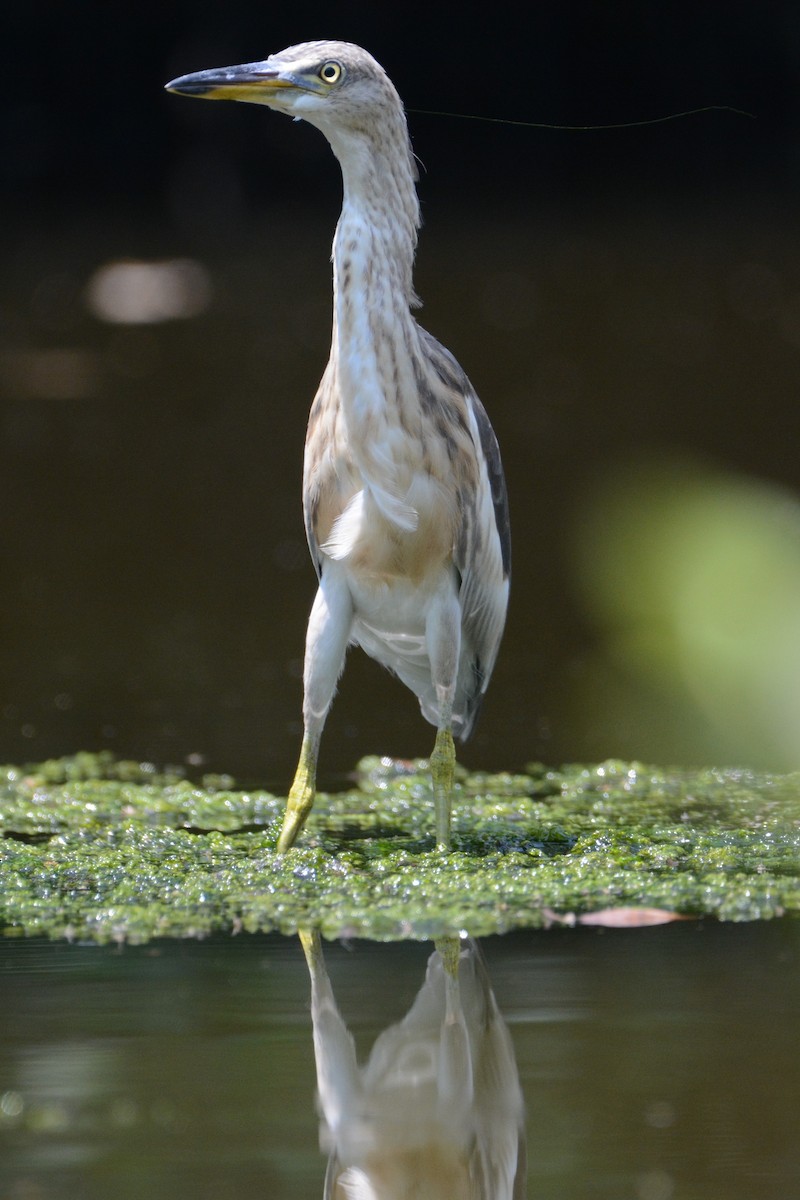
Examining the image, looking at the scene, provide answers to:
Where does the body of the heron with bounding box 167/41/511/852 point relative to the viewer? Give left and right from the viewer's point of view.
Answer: facing the viewer and to the left of the viewer

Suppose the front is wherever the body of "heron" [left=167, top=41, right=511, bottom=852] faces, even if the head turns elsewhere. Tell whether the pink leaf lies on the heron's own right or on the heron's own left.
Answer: on the heron's own left
